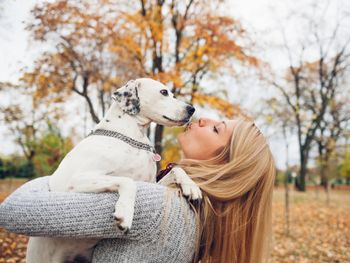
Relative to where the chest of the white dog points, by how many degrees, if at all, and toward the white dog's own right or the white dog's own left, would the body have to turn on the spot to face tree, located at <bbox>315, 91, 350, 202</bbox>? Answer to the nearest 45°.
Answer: approximately 45° to the white dog's own left

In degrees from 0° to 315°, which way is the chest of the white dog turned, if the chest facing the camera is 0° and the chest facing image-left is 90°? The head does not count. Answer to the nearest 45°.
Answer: approximately 270°

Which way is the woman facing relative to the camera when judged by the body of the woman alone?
to the viewer's left

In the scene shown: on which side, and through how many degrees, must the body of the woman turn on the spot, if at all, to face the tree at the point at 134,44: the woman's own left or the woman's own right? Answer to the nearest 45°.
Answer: approximately 90° to the woman's own right

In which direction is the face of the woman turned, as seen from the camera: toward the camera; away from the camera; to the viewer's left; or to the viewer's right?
to the viewer's left
